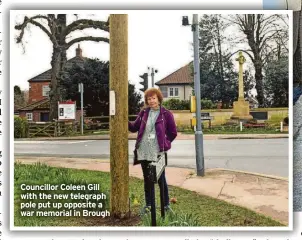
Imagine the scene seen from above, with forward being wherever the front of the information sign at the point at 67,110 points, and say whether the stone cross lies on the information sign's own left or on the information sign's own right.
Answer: on the information sign's own left

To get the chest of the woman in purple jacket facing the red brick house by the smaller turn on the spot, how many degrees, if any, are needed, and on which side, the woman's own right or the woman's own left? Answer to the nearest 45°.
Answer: approximately 90° to the woman's own right

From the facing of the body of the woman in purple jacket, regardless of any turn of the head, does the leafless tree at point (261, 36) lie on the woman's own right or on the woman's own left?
on the woman's own left

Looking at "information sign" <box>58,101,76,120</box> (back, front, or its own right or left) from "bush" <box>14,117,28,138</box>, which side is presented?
right

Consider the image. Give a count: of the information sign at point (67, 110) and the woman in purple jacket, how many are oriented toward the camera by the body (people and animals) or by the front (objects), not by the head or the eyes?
2

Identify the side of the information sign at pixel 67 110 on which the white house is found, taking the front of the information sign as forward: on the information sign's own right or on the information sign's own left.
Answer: on the information sign's own left

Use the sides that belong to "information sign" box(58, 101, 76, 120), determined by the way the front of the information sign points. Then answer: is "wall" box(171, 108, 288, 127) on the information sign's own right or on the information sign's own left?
on the information sign's own left
